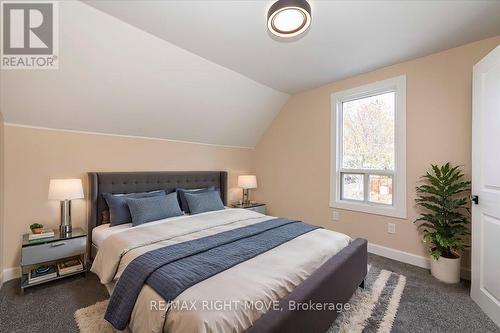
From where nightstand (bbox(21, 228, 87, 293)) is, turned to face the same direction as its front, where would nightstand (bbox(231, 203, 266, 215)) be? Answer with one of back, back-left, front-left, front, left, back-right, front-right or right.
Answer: front-left

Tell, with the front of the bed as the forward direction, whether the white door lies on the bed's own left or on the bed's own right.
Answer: on the bed's own left

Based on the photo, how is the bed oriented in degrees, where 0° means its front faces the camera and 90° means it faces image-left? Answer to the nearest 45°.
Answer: approximately 315°

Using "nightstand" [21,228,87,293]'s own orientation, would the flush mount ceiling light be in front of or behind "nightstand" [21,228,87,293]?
in front

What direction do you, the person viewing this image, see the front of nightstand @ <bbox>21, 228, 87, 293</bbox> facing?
facing the viewer and to the right of the viewer

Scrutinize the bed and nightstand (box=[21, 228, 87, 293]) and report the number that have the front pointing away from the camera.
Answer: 0
